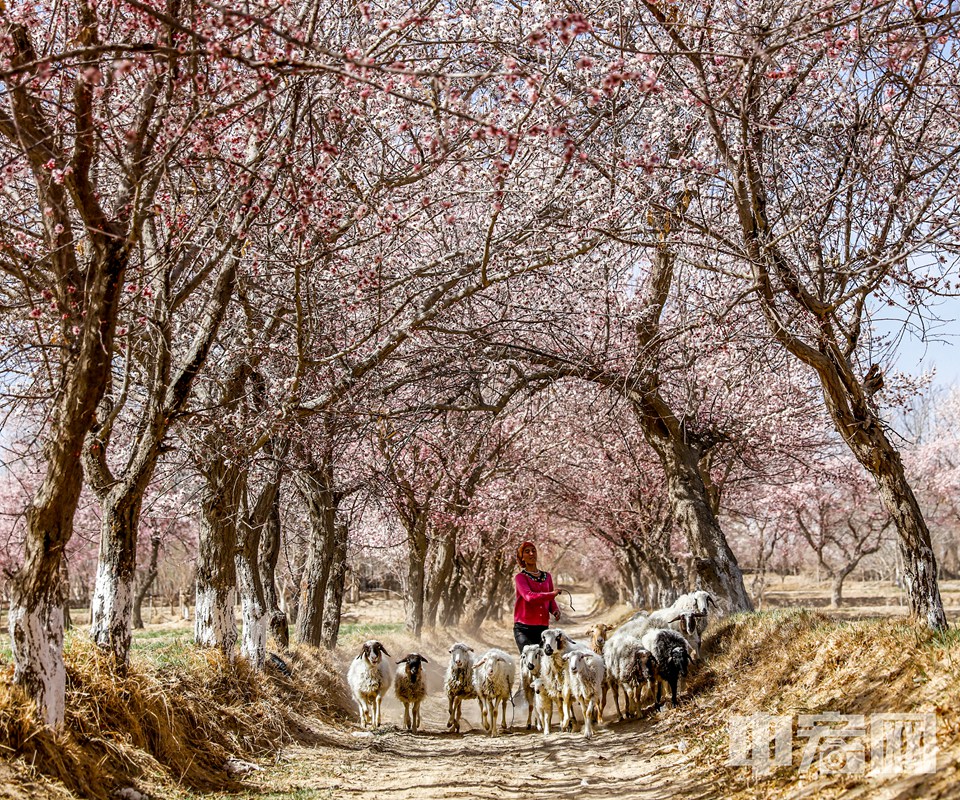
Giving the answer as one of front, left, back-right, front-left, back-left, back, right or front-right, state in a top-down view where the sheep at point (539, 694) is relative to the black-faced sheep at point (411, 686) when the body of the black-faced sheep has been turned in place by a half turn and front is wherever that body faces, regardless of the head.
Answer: back-right

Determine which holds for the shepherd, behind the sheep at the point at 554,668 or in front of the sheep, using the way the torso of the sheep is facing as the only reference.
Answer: behind

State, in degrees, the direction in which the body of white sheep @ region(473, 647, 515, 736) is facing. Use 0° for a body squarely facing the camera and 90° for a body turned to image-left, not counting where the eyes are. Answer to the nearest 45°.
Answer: approximately 0°

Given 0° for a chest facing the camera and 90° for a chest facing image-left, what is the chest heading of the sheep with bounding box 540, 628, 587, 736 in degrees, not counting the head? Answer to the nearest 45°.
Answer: approximately 0°

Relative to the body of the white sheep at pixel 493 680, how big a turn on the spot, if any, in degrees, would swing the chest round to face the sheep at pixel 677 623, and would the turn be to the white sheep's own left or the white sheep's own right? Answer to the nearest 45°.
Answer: approximately 135° to the white sheep's own left
